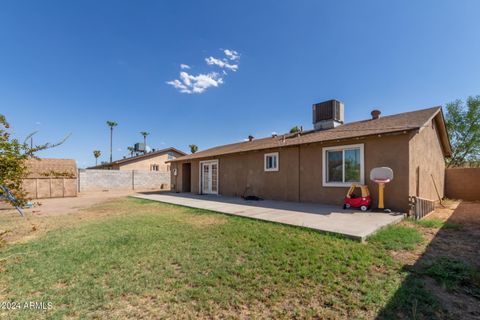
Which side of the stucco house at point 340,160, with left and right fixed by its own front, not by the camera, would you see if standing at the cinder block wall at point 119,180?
left

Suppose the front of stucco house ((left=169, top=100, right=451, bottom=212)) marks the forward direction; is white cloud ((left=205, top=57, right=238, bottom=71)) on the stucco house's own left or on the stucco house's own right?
on the stucco house's own left

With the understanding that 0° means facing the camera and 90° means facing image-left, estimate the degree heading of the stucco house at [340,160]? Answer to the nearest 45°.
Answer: approximately 225°

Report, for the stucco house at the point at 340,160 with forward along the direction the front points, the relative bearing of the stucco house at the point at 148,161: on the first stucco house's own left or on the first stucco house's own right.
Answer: on the first stucco house's own left
